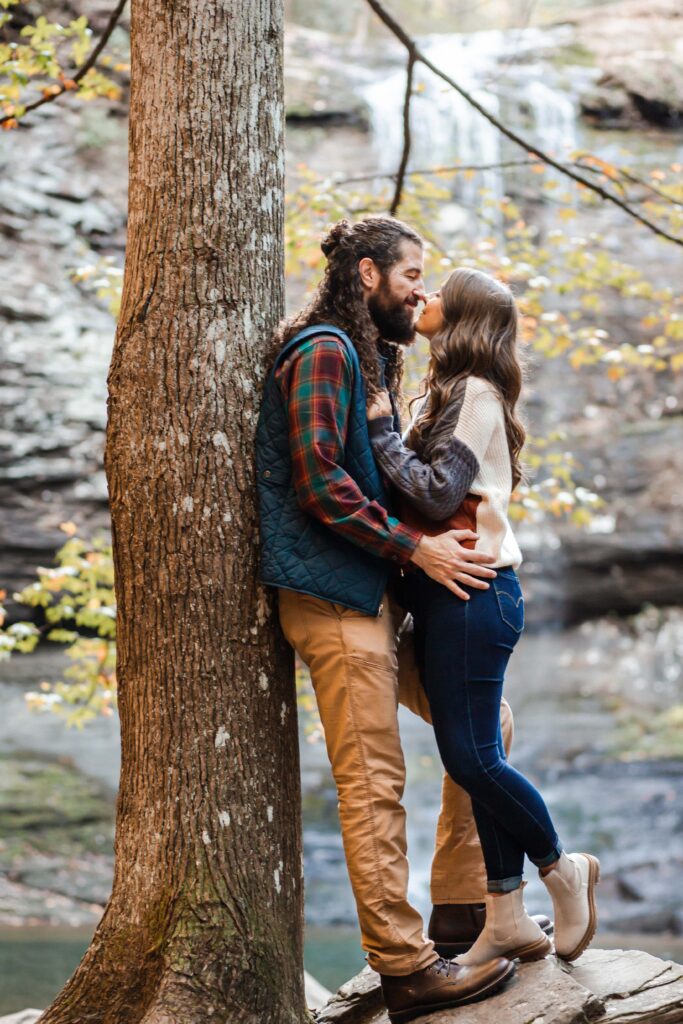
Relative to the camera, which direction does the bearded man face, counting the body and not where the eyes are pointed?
to the viewer's right

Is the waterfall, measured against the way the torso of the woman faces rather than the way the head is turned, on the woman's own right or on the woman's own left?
on the woman's own right

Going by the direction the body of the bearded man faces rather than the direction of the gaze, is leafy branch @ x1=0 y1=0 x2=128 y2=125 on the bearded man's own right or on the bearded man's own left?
on the bearded man's own left

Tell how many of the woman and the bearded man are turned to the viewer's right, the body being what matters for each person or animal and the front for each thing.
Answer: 1

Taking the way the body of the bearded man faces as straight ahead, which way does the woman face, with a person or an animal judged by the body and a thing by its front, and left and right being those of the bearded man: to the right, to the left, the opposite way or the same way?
the opposite way

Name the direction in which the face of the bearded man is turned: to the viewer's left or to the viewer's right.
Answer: to the viewer's right

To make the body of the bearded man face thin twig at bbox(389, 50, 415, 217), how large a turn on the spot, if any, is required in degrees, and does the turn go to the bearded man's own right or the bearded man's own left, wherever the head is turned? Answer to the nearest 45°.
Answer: approximately 90° to the bearded man's own left

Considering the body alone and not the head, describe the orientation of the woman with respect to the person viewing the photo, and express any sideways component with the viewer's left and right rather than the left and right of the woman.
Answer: facing to the left of the viewer
